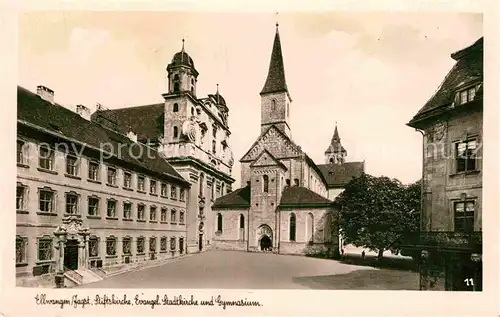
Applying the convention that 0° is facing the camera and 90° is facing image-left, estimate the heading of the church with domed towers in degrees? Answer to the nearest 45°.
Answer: approximately 315°
